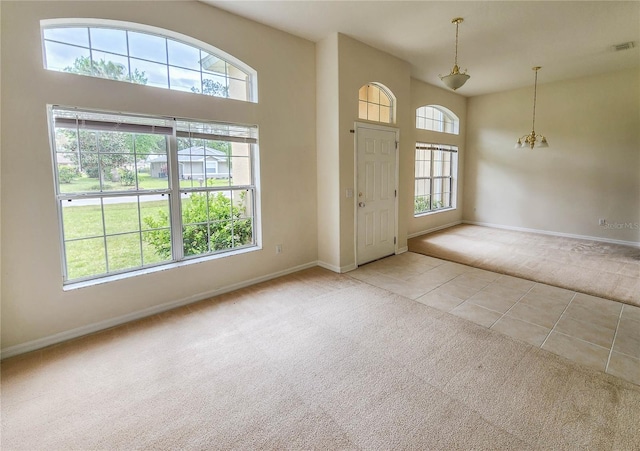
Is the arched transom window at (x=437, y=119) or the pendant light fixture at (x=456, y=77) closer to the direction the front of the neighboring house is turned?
the pendant light fixture

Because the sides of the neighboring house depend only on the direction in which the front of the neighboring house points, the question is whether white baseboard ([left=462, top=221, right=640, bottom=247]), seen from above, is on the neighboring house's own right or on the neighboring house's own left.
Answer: on the neighboring house's own left
